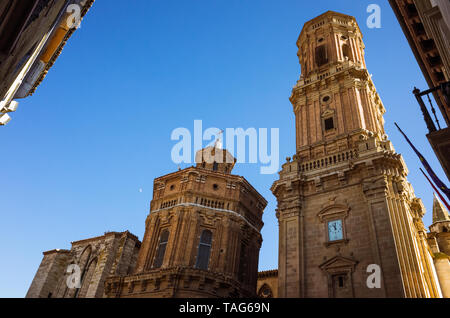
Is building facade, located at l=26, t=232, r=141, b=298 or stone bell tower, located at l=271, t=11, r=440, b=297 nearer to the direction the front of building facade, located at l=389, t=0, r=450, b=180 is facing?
the building facade

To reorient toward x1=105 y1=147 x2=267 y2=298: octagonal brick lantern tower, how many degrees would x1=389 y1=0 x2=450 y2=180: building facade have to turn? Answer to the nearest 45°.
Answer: approximately 45° to its right

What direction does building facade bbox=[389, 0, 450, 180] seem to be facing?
to the viewer's left

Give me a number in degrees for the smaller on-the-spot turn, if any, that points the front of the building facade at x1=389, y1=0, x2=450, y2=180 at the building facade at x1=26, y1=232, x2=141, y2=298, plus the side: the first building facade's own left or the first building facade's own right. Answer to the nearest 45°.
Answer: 0° — it already faces it
